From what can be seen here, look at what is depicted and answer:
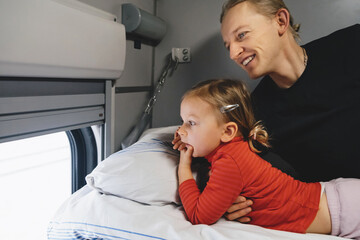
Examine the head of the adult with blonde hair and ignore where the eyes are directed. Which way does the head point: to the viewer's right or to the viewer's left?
to the viewer's left

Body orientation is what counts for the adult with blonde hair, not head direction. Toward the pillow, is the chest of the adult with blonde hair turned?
yes

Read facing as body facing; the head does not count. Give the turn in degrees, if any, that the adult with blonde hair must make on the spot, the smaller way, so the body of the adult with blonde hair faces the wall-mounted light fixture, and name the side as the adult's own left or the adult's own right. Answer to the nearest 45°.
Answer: approximately 45° to the adult's own right

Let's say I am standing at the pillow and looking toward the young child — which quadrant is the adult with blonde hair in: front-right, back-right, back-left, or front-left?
front-left

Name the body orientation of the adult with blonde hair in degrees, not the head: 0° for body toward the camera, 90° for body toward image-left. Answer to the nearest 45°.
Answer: approximately 45°
